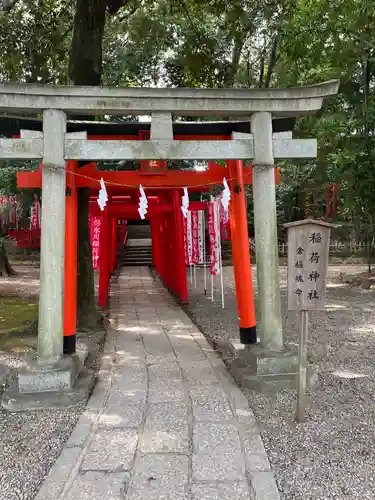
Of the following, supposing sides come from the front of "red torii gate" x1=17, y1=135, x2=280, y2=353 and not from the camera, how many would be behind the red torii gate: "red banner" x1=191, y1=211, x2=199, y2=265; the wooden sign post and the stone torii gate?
1

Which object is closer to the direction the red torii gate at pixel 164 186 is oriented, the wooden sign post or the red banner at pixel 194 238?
the wooden sign post

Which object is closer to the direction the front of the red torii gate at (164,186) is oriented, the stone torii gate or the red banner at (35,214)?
the stone torii gate

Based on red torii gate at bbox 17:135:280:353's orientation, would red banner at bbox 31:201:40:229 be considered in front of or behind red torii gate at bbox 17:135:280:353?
behind

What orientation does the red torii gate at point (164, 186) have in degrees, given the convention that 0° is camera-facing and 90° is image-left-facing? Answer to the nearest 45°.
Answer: approximately 0°

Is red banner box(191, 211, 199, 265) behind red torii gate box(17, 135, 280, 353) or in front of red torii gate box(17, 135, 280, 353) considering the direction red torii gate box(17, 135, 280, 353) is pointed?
behind

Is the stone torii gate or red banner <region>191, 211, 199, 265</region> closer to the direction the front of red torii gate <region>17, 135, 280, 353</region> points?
the stone torii gate

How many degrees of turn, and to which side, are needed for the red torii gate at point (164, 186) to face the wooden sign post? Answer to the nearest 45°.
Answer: approximately 45° to its left
